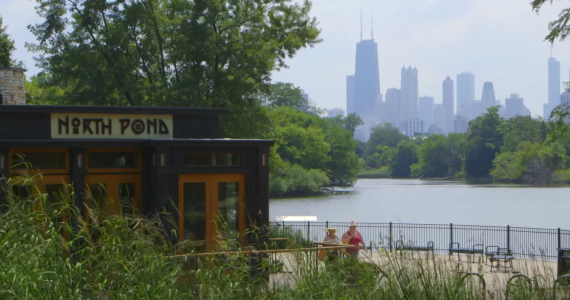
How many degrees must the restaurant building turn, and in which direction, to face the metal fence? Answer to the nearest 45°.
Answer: approximately 135° to its left

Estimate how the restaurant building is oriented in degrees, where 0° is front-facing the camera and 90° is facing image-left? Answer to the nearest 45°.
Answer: approximately 0°

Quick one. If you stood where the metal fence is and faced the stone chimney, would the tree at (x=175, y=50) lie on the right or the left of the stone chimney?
right

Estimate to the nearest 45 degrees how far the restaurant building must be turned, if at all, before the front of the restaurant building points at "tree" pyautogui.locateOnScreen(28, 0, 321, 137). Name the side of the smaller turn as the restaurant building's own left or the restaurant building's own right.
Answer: approximately 180°
